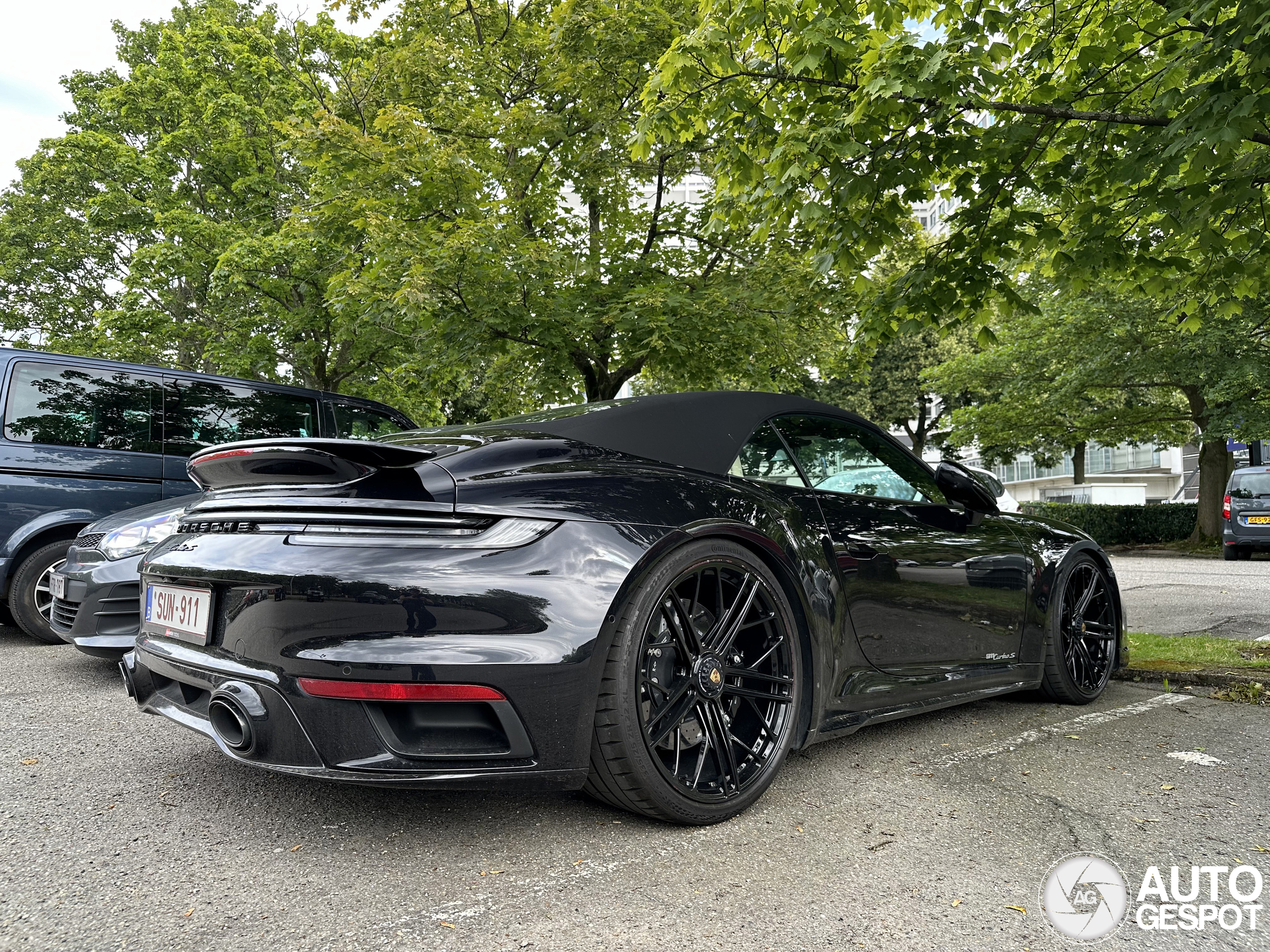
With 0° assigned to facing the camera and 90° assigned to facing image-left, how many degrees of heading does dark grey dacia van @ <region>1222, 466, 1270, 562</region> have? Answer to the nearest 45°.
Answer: approximately 180°

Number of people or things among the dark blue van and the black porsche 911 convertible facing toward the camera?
0

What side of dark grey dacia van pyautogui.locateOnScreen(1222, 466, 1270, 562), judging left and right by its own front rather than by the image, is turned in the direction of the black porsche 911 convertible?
back

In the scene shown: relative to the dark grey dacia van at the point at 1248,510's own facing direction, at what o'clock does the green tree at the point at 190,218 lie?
The green tree is roughly at 8 o'clock from the dark grey dacia van.

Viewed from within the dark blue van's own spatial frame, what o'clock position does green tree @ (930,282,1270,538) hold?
The green tree is roughly at 1 o'clock from the dark blue van.

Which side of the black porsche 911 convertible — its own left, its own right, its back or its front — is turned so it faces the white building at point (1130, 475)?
front

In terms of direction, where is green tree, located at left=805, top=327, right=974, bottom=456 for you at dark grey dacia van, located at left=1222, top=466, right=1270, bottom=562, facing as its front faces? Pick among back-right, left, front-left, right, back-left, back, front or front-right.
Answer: front-left

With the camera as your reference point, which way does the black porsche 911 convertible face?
facing away from the viewer and to the right of the viewer

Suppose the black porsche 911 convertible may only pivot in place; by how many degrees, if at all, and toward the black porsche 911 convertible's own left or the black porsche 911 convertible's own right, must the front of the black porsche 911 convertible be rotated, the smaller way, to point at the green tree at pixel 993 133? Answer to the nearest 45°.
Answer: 0° — it already faces it

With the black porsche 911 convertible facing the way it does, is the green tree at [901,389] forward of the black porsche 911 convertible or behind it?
forward

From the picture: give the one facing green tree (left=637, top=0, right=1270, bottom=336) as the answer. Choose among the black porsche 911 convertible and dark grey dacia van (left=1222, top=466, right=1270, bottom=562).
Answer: the black porsche 911 convertible

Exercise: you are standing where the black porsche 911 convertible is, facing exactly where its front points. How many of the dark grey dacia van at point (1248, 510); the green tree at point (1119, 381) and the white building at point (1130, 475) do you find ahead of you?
3
